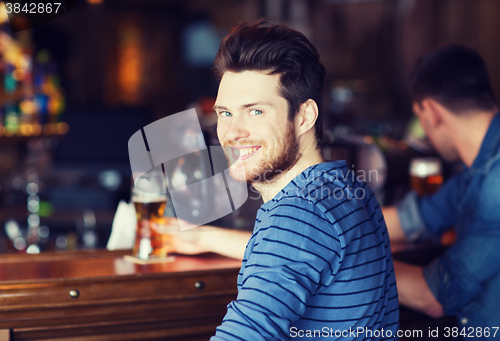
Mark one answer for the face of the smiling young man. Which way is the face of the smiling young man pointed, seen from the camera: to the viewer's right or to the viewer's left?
to the viewer's left

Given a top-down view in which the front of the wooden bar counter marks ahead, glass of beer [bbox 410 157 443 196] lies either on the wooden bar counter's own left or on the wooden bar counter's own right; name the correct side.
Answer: on the wooden bar counter's own left

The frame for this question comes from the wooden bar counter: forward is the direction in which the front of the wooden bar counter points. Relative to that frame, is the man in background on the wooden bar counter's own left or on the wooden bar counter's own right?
on the wooden bar counter's own left

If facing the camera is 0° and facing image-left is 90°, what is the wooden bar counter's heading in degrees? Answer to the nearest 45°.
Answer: approximately 0°

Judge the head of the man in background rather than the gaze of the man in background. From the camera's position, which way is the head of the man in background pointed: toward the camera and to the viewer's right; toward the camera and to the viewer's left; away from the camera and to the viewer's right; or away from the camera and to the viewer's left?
away from the camera and to the viewer's left
